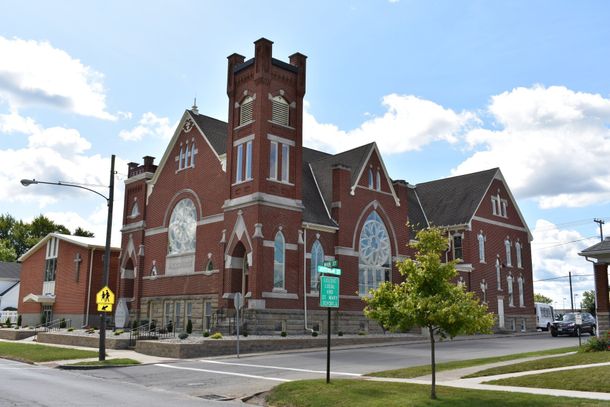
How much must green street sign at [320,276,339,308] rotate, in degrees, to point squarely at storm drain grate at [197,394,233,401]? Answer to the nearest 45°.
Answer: approximately 90° to its right

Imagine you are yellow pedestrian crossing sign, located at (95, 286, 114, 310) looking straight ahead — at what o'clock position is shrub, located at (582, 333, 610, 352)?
The shrub is roughly at 10 o'clock from the yellow pedestrian crossing sign.

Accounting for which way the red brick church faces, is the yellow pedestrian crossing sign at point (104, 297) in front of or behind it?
in front

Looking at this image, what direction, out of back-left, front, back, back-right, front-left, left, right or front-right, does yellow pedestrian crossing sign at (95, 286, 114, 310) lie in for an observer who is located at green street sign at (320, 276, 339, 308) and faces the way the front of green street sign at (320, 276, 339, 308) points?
back-right

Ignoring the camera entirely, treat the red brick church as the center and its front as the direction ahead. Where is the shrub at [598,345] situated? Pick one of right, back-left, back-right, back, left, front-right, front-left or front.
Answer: left

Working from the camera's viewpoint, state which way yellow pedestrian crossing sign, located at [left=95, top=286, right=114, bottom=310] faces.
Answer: facing the viewer

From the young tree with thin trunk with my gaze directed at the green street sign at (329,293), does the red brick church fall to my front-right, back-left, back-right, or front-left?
front-right

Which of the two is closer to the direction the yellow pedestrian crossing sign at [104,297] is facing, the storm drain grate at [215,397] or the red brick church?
the storm drain grate

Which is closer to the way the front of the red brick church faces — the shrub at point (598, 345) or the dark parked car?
the shrub

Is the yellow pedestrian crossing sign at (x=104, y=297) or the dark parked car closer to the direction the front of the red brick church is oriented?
the yellow pedestrian crossing sign

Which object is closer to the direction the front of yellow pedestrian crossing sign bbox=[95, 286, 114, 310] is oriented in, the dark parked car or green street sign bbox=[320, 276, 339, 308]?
the green street sign

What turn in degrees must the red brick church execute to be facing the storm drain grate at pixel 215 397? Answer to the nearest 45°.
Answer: approximately 45° to its left

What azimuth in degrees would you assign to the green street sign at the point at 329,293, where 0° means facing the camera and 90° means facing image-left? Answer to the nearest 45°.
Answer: approximately 0°

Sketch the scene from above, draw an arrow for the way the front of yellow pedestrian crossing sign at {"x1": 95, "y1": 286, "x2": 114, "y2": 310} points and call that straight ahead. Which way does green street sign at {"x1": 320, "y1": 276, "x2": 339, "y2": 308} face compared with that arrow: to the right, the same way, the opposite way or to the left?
the same way

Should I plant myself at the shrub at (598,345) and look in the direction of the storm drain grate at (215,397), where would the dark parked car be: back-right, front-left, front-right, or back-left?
back-right

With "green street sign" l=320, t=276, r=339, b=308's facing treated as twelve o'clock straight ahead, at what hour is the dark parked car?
The dark parked car is roughly at 7 o'clock from the green street sign.

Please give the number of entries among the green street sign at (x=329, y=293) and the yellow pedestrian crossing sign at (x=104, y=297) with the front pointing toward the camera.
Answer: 2
